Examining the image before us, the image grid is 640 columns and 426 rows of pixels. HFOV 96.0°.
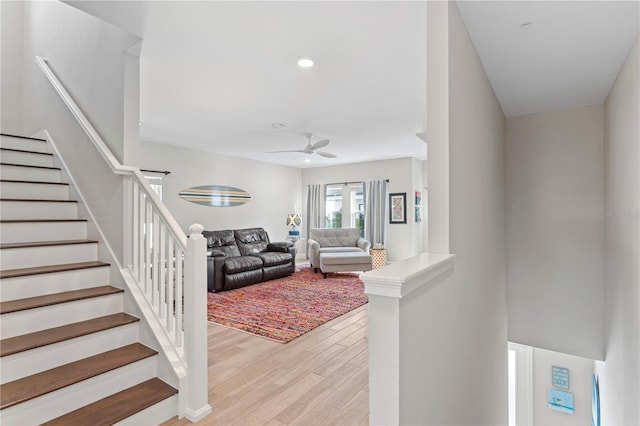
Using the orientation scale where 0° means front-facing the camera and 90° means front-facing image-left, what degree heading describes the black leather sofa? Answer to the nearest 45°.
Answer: approximately 315°

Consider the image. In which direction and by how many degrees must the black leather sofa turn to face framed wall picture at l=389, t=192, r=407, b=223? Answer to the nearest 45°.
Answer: approximately 45° to its left

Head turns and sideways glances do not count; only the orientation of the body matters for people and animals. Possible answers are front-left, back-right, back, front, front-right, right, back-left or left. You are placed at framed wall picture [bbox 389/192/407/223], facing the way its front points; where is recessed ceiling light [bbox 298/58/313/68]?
front-left

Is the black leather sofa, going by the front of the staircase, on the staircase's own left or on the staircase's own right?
on the staircase's own left

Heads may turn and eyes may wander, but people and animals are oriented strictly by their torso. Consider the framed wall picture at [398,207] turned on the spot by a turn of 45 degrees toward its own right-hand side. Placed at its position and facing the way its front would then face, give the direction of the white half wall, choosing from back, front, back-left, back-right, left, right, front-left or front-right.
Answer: left

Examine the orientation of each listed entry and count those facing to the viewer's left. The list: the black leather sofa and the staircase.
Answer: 0

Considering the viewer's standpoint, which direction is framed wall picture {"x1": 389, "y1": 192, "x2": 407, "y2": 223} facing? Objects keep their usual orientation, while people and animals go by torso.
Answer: facing the viewer and to the left of the viewer

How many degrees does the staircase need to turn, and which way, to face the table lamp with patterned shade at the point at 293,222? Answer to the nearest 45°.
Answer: approximately 90° to its left

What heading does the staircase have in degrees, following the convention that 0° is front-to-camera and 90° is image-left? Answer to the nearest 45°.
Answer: approximately 315°

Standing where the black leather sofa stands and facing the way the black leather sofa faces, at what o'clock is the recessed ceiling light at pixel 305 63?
The recessed ceiling light is roughly at 1 o'clock from the black leather sofa.
